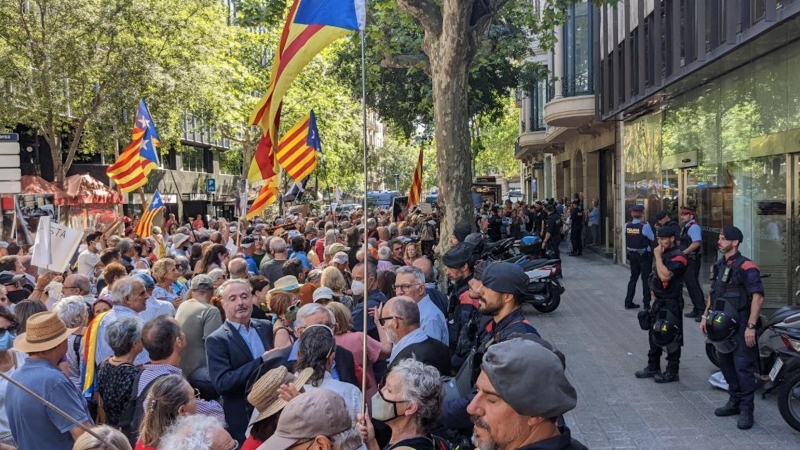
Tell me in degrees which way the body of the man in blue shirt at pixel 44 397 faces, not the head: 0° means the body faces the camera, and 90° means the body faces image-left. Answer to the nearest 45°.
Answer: approximately 225°

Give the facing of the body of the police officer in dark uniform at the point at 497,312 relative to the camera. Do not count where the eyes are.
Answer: to the viewer's left

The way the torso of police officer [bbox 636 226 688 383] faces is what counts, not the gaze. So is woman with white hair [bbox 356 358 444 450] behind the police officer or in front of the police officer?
in front

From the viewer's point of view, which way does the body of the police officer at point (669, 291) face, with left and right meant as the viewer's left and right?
facing the viewer and to the left of the viewer

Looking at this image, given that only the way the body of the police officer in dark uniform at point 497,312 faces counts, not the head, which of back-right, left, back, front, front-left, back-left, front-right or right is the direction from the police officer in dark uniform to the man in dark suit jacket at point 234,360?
front

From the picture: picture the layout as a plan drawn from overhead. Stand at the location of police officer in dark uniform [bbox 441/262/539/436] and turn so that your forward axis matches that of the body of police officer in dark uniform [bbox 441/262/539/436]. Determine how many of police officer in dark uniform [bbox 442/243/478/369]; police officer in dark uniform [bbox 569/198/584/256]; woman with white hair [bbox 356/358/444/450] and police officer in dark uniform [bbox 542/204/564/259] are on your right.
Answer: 3

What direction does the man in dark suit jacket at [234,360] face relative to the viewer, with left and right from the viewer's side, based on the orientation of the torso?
facing the viewer and to the right of the viewer

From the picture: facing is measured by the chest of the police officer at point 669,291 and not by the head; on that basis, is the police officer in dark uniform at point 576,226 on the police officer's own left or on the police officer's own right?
on the police officer's own right

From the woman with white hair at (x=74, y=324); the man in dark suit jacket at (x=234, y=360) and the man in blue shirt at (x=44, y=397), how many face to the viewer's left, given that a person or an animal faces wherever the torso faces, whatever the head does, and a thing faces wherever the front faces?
0

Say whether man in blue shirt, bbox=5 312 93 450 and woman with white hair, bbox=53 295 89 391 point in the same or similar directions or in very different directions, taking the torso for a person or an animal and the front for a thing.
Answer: same or similar directions
